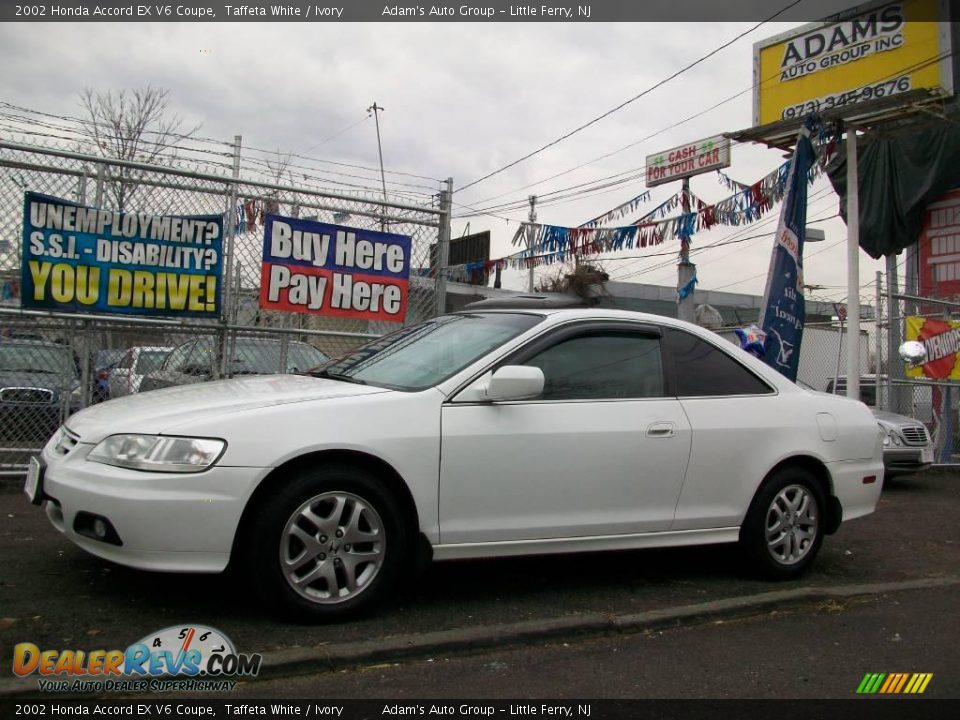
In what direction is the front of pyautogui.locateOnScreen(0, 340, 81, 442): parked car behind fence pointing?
toward the camera

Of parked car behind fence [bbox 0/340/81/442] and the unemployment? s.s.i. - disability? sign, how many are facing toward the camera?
2

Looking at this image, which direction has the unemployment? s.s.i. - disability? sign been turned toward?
toward the camera

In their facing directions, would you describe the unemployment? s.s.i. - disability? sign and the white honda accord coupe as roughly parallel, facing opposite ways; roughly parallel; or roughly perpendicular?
roughly perpendicular

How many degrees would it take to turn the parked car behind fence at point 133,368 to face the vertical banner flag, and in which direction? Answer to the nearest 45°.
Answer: approximately 135° to its left

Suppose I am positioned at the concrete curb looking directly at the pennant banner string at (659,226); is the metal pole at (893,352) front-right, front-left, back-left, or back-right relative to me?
front-right

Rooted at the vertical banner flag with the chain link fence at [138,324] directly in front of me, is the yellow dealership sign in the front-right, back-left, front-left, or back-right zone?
back-right

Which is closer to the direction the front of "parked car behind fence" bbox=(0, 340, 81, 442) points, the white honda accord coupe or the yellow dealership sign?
the white honda accord coupe

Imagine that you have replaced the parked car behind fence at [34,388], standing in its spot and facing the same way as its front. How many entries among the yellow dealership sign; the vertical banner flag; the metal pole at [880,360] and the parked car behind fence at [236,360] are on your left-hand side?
4

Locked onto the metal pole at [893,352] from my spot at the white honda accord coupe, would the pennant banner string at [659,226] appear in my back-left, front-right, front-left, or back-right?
front-left

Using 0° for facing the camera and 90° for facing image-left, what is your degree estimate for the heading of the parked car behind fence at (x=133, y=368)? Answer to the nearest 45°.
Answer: approximately 45°

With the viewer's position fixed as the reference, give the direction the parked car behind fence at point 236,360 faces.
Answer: facing the viewer and to the left of the viewer

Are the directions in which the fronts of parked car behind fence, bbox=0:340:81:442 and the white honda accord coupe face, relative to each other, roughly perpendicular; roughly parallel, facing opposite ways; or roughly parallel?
roughly perpendicular
